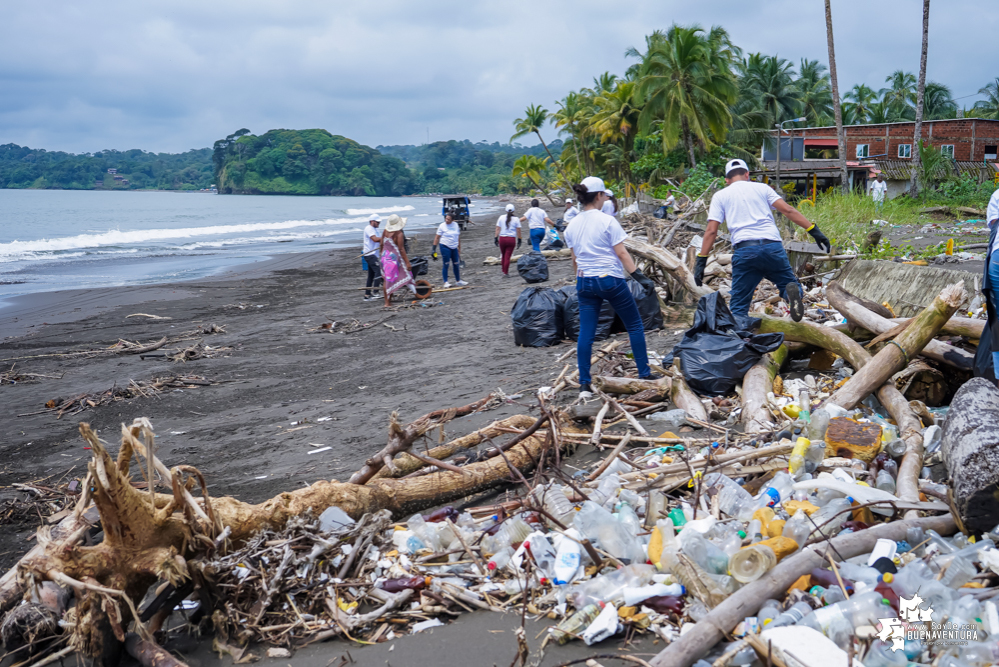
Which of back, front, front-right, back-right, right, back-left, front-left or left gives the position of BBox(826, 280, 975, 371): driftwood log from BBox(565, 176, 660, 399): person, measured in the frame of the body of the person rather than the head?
front-right

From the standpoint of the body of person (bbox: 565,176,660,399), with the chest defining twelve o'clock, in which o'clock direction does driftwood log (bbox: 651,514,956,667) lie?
The driftwood log is roughly at 4 o'clock from the person.

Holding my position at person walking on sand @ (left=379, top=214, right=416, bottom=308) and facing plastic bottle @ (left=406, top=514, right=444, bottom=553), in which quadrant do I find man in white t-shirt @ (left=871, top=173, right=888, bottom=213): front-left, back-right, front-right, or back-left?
back-left

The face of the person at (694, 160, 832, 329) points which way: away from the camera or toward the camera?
away from the camera
